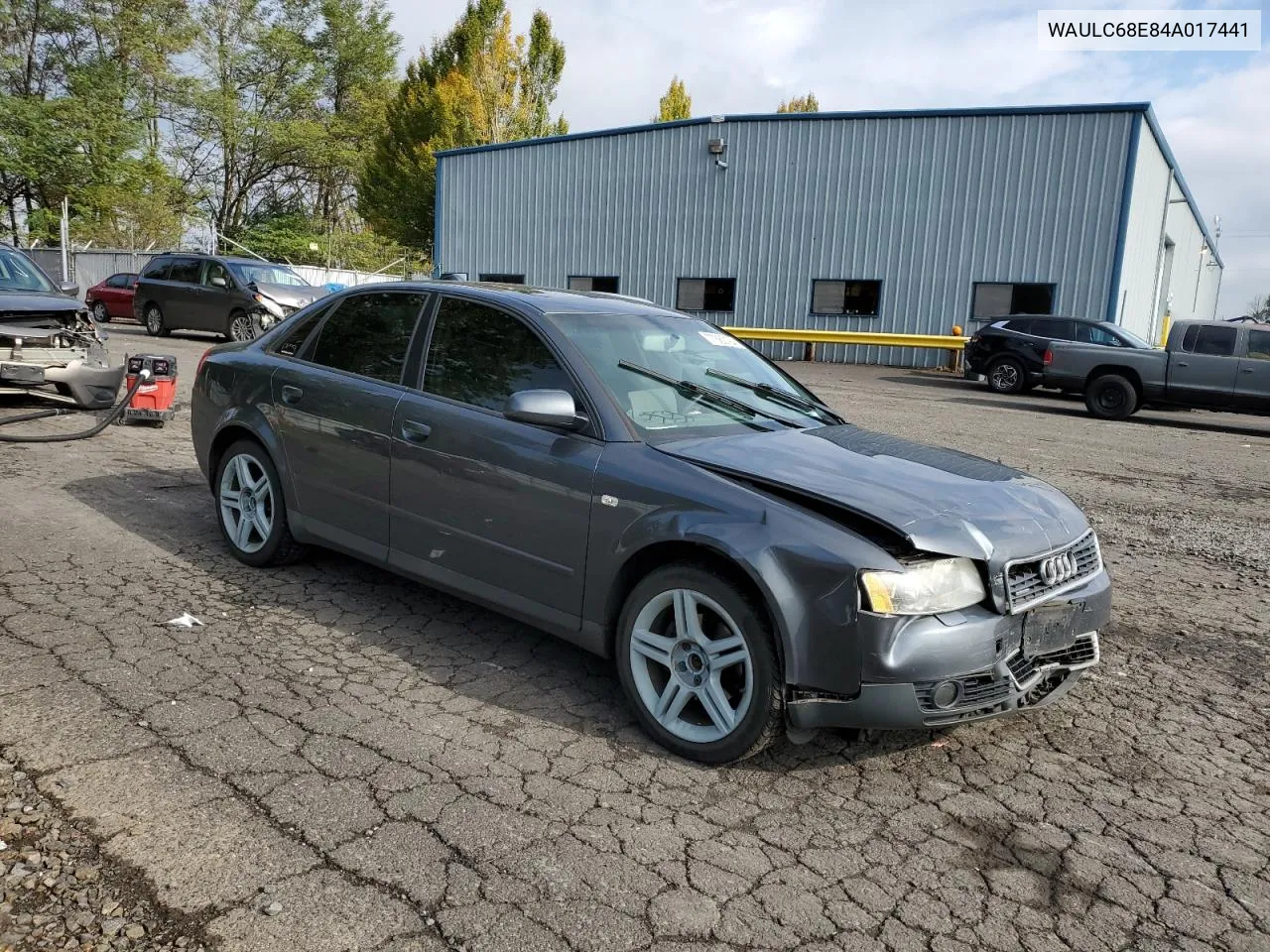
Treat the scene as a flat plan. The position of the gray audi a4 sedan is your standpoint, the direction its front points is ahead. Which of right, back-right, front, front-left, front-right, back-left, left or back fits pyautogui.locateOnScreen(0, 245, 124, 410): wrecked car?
back

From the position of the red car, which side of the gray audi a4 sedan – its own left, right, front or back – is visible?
back

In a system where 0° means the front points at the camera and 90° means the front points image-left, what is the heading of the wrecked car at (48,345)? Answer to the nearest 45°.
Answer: approximately 315°

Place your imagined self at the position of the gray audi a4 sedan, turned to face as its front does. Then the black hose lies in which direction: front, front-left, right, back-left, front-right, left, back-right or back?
back

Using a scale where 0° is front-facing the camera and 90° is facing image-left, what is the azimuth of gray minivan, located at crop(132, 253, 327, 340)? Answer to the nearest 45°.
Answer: approximately 315°

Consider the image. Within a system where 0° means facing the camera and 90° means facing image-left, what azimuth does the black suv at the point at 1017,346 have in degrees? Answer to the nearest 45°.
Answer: approximately 270°

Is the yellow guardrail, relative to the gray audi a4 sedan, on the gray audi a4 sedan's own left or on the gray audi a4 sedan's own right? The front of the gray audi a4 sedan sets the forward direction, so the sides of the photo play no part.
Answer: on the gray audi a4 sedan's own left

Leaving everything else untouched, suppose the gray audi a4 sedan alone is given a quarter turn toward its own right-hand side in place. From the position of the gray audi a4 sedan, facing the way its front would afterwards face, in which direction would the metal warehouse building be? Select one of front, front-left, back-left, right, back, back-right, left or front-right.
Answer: back-right

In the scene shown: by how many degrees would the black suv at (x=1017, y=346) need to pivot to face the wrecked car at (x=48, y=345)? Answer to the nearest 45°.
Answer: approximately 135° to its right

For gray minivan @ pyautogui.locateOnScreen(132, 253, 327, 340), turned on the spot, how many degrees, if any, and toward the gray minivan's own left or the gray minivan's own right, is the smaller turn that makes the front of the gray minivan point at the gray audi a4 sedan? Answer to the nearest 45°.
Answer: approximately 45° to the gray minivan's own right

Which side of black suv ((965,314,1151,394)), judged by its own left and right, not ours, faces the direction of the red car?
back

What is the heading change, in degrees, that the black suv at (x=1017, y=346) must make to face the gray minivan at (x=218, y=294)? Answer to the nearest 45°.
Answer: approximately 180°
